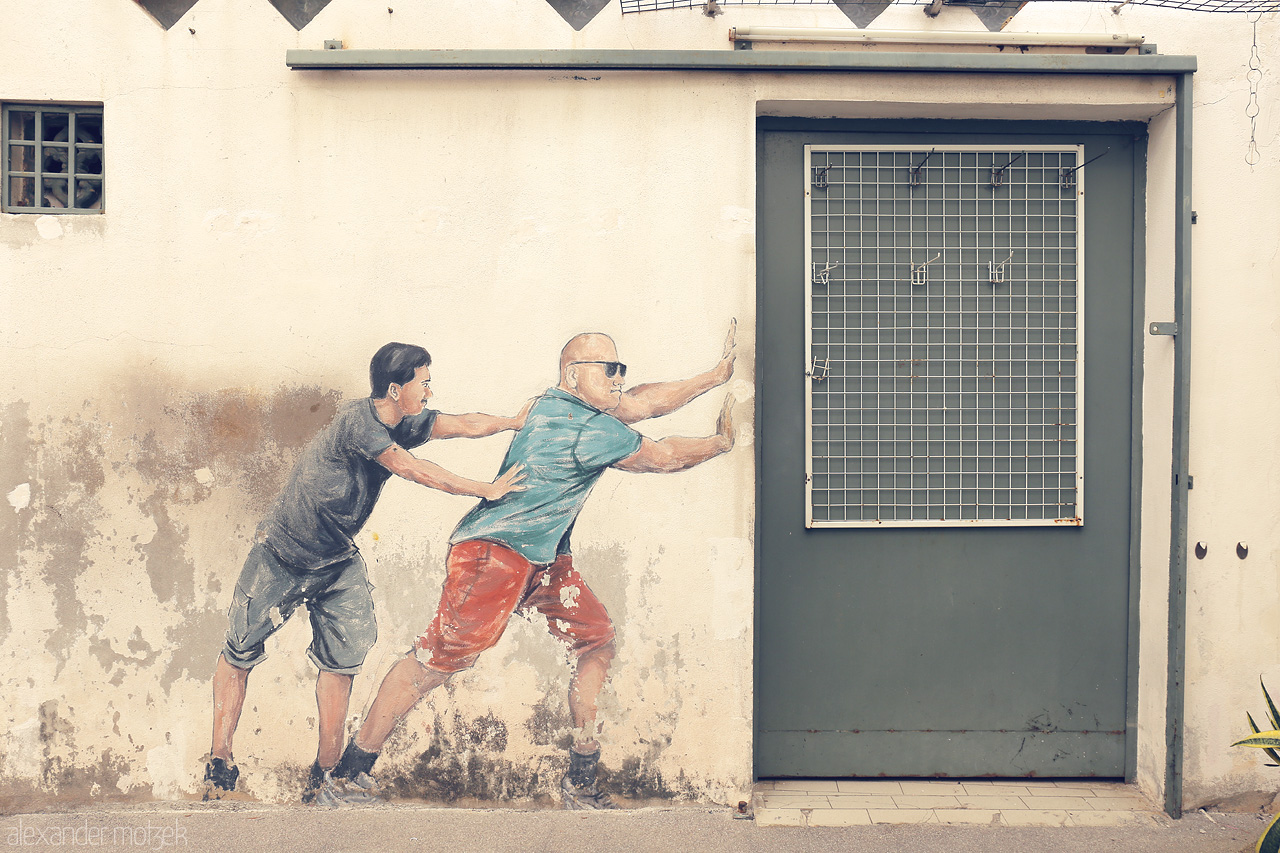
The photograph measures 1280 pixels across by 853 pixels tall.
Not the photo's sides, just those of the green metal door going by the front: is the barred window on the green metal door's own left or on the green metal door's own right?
on the green metal door's own right

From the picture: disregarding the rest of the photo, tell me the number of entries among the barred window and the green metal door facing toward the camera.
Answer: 2

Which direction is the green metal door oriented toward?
toward the camera

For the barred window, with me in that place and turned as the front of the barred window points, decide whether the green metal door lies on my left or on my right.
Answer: on my left
